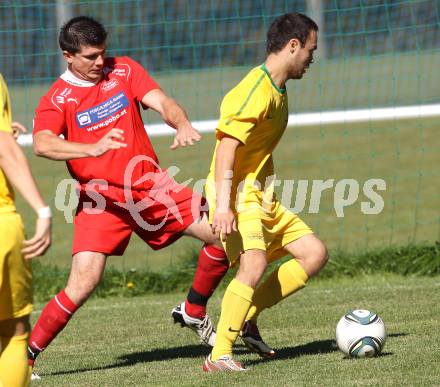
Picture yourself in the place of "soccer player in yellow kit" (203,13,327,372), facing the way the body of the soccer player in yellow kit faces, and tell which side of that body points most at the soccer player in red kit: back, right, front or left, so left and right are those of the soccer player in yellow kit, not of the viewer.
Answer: back

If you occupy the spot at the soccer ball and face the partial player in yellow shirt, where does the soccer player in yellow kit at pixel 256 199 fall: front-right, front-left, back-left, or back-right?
front-right

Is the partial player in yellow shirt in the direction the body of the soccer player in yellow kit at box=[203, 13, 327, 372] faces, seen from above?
no

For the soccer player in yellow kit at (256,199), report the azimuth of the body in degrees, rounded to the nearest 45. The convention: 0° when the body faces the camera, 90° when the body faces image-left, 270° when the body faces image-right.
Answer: approximately 270°

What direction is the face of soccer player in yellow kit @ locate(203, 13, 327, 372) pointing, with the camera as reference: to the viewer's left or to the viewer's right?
to the viewer's right

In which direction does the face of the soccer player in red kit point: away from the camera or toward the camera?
toward the camera
